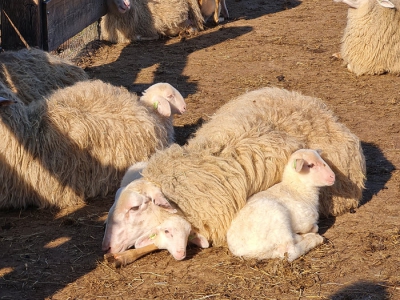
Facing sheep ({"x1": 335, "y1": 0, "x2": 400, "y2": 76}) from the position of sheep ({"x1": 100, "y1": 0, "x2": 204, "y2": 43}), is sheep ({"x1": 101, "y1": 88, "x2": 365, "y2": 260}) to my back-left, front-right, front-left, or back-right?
front-right

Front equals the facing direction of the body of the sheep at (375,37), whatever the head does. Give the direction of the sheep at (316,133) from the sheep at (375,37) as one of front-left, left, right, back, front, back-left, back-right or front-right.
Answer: back

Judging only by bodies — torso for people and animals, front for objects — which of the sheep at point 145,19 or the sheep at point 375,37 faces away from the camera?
the sheep at point 375,37

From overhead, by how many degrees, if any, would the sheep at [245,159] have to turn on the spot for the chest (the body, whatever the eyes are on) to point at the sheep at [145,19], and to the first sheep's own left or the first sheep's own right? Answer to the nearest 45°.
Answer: approximately 135° to the first sheep's own right

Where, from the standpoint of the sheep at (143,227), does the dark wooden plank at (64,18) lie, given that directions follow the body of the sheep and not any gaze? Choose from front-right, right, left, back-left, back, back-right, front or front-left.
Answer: back-right

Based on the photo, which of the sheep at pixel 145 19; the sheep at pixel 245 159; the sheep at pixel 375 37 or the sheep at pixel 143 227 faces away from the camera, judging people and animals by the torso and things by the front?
the sheep at pixel 375 37

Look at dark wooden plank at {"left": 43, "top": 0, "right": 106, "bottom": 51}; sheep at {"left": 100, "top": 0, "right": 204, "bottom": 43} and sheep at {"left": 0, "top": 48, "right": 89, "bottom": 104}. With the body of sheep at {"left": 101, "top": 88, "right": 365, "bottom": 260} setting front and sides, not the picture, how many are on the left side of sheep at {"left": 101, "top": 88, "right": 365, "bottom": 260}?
0

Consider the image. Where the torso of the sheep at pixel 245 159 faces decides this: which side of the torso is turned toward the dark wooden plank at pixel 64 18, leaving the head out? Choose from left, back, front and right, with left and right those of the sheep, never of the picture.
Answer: right

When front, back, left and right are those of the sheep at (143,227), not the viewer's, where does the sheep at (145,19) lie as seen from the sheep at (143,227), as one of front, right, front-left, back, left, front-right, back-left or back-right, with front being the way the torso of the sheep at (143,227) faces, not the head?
back-right

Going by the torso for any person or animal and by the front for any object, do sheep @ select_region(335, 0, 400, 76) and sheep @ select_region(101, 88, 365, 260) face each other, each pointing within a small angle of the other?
no

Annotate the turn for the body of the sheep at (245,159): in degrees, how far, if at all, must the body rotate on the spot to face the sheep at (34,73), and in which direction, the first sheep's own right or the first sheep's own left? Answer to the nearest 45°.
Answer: approximately 90° to the first sheep's own right

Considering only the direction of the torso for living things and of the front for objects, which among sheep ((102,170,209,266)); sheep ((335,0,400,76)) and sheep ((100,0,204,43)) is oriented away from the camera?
sheep ((335,0,400,76))

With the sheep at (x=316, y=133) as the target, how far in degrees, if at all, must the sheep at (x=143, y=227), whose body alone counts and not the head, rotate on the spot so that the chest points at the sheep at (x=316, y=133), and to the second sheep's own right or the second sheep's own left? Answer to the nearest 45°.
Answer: approximately 180°
